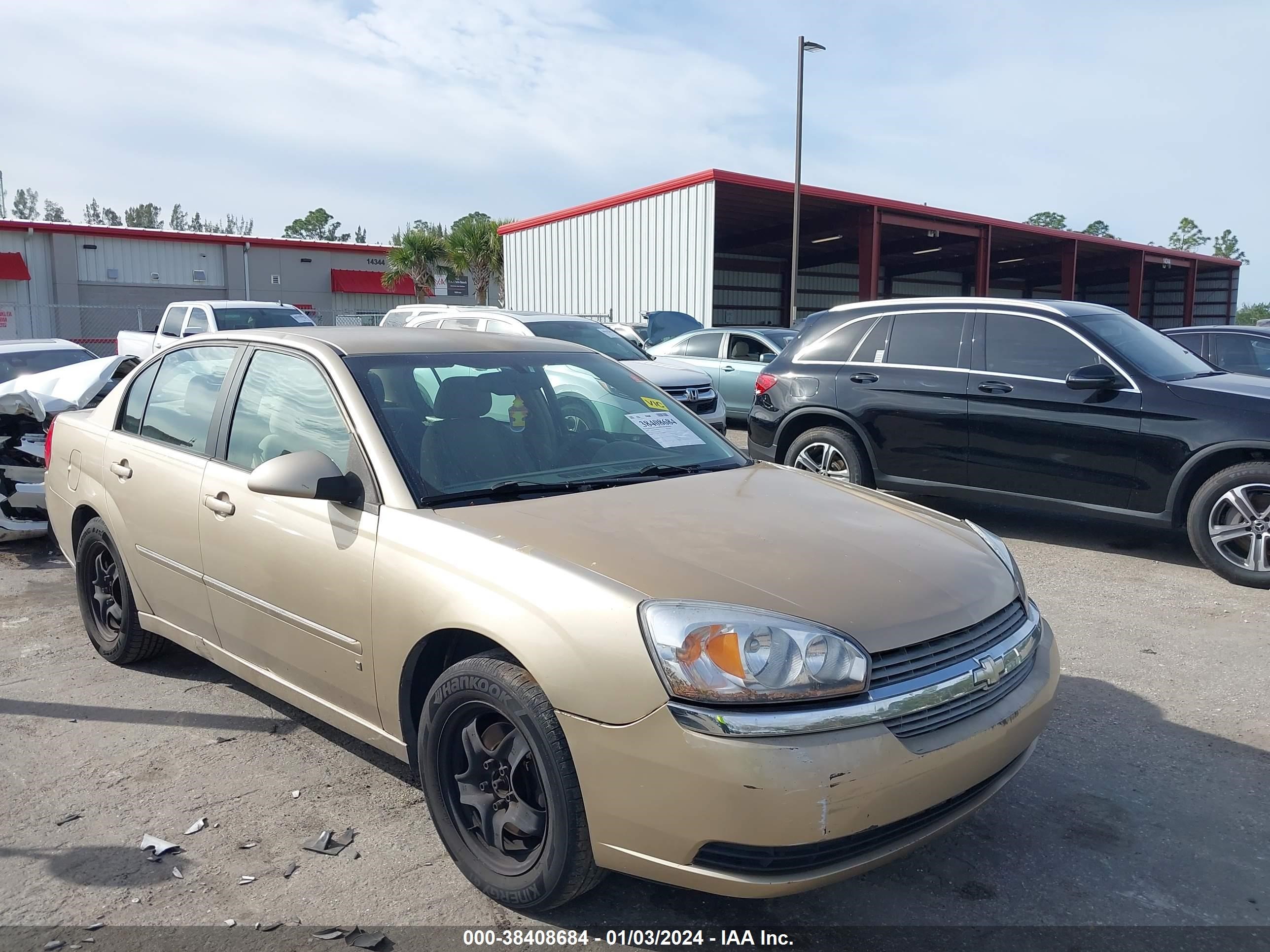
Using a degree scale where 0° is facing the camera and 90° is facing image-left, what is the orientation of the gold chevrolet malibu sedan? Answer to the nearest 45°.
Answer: approximately 315°

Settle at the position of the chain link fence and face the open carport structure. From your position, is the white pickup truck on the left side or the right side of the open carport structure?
right

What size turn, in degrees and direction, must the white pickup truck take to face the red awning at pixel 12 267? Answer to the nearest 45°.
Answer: approximately 135° to its left

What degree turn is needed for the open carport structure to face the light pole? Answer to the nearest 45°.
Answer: approximately 45° to its right

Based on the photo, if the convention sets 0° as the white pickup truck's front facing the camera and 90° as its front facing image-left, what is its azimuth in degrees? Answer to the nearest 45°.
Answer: approximately 315°

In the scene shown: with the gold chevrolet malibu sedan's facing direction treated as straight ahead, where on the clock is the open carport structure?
The open carport structure is roughly at 8 o'clock from the gold chevrolet malibu sedan.
